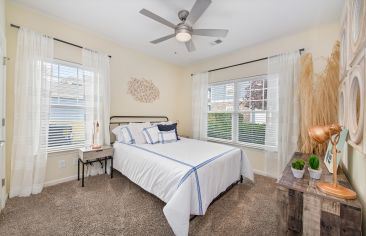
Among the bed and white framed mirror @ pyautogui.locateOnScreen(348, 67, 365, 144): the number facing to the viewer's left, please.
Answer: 1

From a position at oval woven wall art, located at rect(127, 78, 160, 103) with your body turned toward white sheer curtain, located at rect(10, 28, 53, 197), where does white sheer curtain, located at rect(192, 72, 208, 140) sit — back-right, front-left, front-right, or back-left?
back-left

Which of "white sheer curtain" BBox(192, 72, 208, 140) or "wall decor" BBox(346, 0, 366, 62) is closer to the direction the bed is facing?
the wall decor

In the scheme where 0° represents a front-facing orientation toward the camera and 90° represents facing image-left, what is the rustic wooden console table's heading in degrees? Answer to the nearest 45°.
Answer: approximately 45°

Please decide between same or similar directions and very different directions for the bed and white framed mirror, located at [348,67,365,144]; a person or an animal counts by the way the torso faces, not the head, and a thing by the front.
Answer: very different directions

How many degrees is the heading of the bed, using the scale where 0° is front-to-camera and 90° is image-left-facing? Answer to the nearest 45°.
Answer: approximately 315°

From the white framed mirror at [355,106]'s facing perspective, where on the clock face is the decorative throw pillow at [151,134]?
The decorative throw pillow is roughly at 12 o'clock from the white framed mirror.

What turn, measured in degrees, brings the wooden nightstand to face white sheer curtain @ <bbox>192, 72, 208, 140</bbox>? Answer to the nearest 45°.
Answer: approximately 45° to its left

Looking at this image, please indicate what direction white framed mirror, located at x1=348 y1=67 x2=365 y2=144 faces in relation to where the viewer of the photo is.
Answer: facing to the left of the viewer

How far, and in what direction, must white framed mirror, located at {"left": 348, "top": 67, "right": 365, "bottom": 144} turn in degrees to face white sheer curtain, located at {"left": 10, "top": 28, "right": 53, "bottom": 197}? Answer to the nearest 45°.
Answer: approximately 45° to its left

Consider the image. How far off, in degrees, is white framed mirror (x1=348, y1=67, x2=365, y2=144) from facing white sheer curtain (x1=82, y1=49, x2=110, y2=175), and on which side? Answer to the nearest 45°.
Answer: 0° — it already faces it
